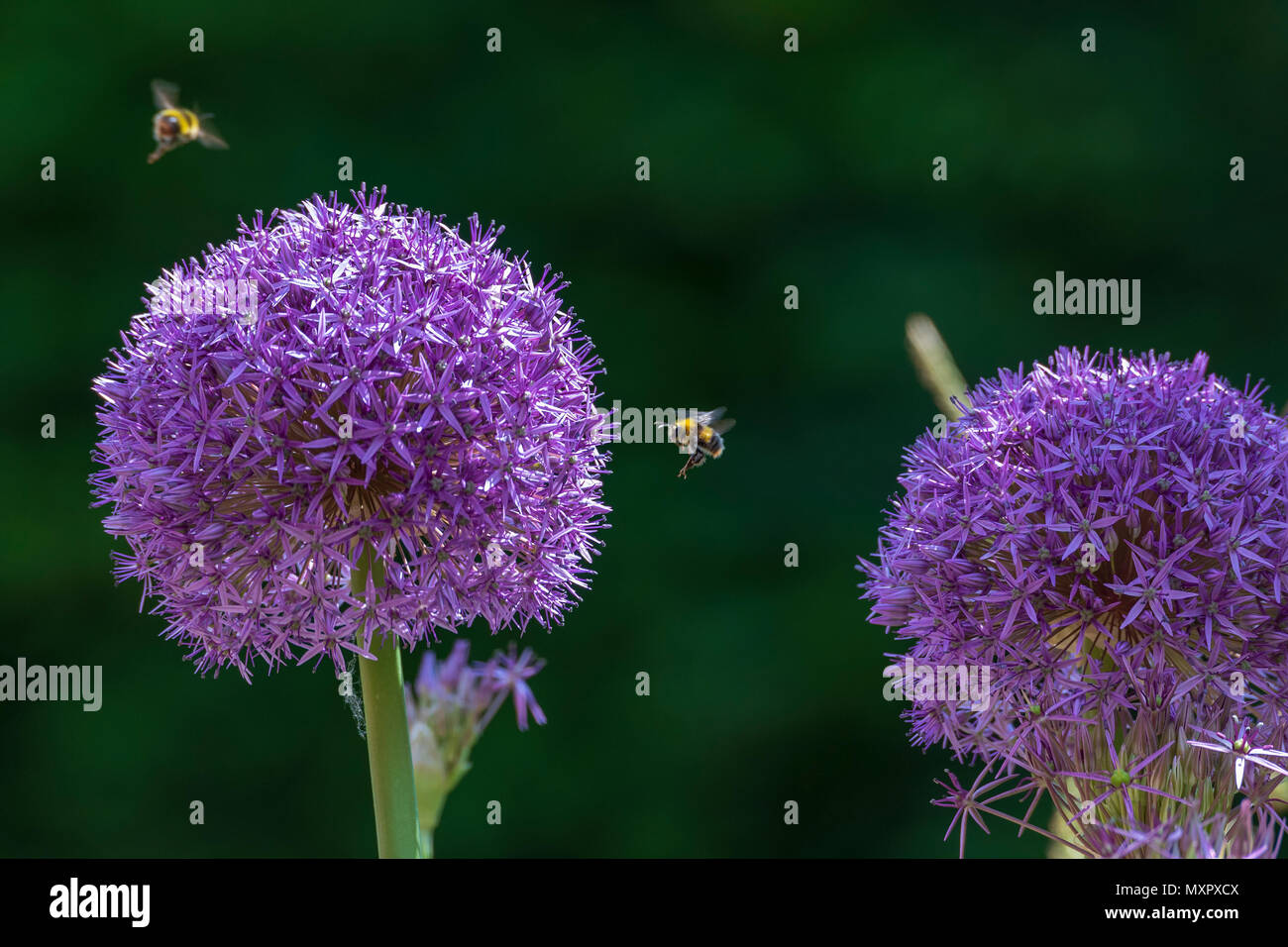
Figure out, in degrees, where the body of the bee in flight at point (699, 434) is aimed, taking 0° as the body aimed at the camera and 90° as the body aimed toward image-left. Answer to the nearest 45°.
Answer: approximately 90°
